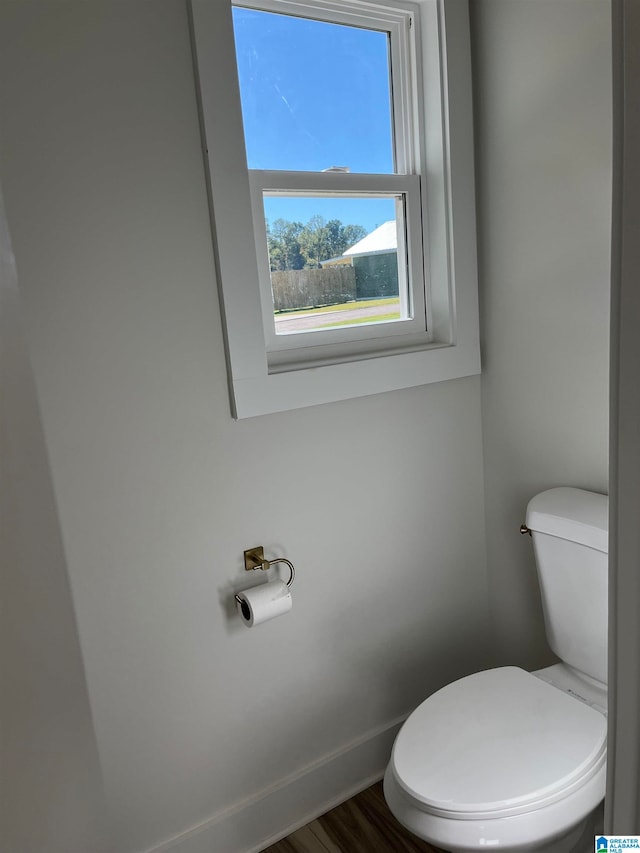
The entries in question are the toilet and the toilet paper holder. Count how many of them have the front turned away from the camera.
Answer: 0

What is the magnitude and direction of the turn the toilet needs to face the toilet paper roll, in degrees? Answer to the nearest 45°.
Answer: approximately 45° to its right

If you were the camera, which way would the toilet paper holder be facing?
facing the viewer and to the right of the viewer

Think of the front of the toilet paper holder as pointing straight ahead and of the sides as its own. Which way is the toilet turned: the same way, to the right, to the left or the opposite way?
to the right

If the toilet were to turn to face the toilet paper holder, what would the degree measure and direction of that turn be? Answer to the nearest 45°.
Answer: approximately 45° to its right

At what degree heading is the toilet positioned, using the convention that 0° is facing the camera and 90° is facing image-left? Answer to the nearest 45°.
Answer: approximately 45°
